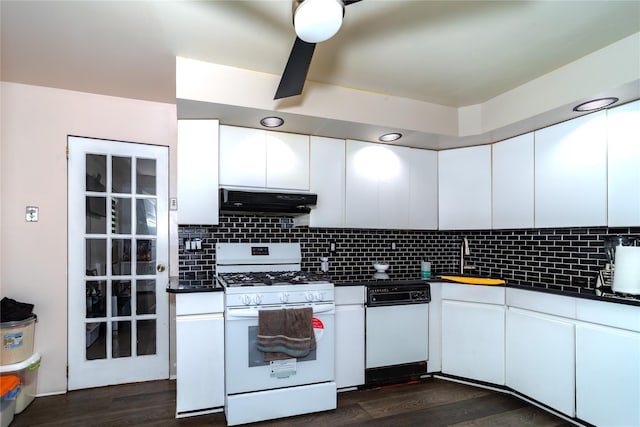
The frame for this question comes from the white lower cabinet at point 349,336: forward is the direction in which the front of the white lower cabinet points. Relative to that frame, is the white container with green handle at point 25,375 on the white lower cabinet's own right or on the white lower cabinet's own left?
on the white lower cabinet's own right

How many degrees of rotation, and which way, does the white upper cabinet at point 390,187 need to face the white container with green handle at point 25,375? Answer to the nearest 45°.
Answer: approximately 90° to its right

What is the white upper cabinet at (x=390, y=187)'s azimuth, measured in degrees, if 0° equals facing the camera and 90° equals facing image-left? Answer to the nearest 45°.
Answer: approximately 315°

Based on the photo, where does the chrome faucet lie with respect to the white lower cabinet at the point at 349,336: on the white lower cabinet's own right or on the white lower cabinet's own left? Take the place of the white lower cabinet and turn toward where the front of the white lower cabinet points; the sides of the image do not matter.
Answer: on the white lower cabinet's own left

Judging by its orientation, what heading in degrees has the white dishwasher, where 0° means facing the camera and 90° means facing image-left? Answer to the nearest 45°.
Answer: approximately 315°
